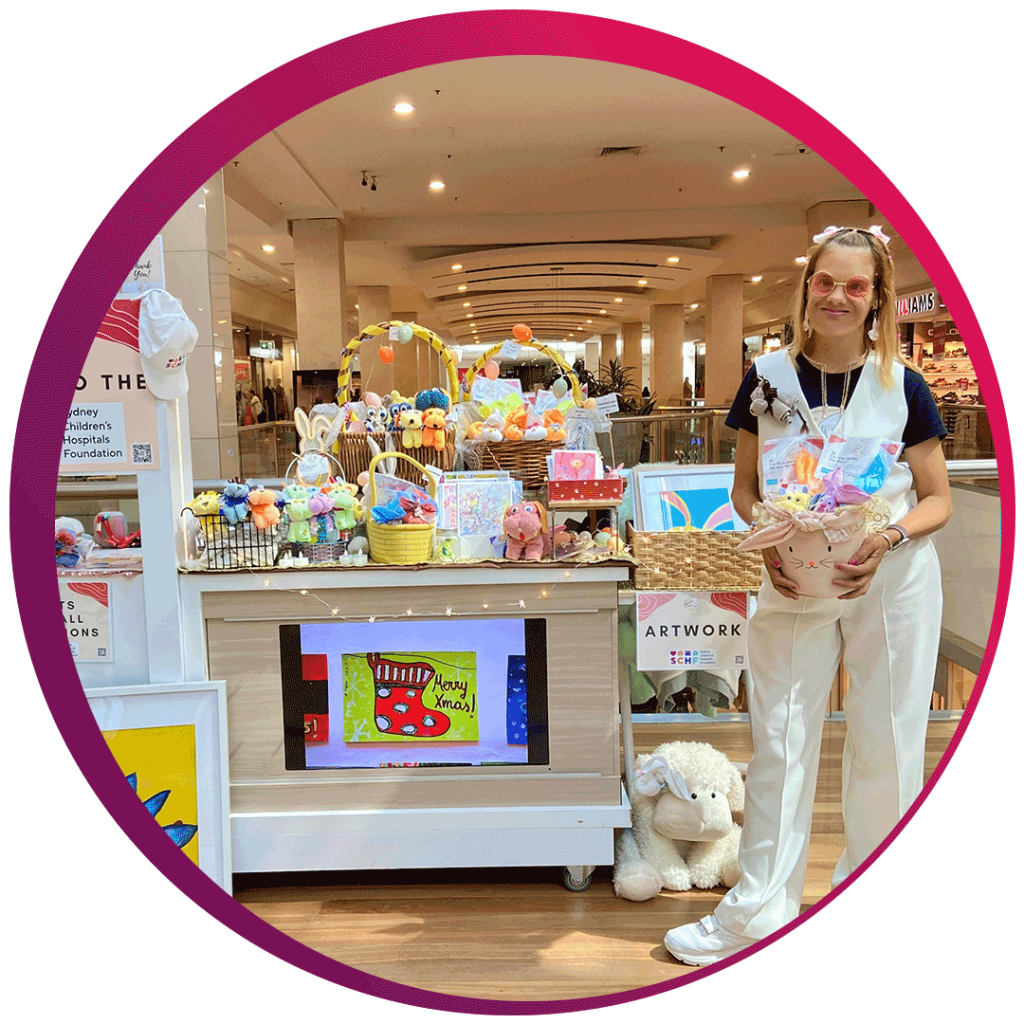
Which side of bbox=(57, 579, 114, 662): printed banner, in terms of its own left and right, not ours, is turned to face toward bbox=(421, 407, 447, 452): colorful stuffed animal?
left

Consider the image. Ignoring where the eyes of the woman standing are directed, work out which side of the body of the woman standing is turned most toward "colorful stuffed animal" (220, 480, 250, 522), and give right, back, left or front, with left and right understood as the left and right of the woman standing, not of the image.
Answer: right
